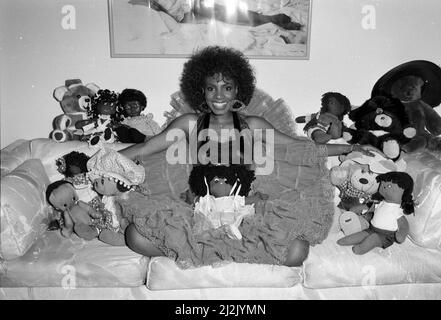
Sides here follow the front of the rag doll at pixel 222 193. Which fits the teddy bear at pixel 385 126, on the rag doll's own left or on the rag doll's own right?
on the rag doll's own left

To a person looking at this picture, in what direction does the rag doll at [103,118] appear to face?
facing the viewer

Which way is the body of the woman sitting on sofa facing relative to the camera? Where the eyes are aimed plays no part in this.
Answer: toward the camera

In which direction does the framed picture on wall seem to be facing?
toward the camera

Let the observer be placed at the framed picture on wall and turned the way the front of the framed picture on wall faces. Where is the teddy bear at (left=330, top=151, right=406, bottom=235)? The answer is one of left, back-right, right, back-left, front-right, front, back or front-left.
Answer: front-left

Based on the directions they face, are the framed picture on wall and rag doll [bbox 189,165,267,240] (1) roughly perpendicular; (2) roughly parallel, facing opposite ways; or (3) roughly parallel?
roughly parallel

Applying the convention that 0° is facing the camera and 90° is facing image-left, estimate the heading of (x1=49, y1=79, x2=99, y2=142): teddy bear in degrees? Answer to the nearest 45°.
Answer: approximately 315°

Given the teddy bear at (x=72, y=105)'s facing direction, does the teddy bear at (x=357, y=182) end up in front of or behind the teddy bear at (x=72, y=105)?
in front

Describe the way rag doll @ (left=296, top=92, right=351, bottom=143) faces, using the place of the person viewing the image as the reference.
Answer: facing the viewer and to the left of the viewer
